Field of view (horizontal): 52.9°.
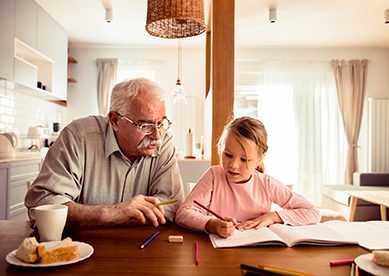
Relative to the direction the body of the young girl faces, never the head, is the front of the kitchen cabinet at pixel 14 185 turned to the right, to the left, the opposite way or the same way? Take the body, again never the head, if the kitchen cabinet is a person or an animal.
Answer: to the left

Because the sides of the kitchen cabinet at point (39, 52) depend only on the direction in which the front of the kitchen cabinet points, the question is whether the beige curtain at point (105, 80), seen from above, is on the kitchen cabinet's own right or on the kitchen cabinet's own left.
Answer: on the kitchen cabinet's own left

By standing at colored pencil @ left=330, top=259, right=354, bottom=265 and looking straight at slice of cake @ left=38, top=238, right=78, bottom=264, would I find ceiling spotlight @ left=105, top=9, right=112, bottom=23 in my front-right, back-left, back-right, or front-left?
front-right

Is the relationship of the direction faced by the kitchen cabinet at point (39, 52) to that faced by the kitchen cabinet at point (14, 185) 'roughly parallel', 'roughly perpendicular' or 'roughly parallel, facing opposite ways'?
roughly parallel

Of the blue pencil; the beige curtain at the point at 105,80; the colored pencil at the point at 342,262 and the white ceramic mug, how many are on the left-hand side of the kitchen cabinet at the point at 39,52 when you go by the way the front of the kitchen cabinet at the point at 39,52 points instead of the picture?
1

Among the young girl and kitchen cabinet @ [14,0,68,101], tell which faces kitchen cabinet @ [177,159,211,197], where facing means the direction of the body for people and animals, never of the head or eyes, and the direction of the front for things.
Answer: kitchen cabinet @ [14,0,68,101]

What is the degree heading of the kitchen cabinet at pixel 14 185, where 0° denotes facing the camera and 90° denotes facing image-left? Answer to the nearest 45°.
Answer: approximately 315°

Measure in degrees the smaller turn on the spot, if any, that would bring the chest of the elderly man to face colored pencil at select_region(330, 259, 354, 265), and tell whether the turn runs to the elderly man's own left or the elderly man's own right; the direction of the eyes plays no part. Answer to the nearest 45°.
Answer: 0° — they already face it

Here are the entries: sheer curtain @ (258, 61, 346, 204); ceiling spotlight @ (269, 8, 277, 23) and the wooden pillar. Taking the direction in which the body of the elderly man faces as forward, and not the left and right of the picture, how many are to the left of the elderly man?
3

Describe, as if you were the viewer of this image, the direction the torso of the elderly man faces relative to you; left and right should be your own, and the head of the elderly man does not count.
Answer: facing the viewer and to the right of the viewer

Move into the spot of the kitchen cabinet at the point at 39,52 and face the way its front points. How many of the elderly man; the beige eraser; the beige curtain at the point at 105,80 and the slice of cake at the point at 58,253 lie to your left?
1

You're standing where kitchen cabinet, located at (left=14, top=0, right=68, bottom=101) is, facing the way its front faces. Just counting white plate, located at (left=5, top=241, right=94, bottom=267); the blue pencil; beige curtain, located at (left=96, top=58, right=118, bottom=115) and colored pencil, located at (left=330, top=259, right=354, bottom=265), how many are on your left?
1

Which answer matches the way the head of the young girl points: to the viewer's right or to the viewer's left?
to the viewer's left

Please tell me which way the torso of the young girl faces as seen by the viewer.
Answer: toward the camera

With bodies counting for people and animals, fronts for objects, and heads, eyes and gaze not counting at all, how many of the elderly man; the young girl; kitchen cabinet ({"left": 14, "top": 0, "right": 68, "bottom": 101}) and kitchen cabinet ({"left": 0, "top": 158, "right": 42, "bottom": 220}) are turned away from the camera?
0

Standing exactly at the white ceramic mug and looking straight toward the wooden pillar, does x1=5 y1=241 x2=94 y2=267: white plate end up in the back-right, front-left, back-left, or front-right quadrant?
back-right

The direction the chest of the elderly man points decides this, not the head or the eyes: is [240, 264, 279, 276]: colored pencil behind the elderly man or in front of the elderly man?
in front

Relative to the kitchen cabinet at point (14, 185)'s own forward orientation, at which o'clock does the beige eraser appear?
The beige eraser is roughly at 1 o'clock from the kitchen cabinet.
